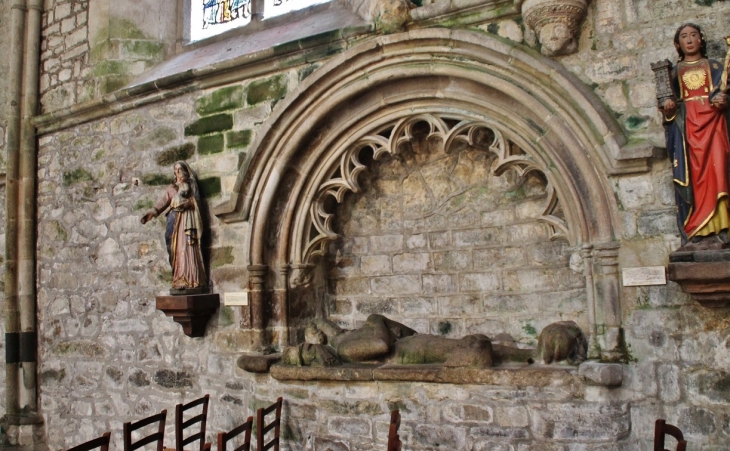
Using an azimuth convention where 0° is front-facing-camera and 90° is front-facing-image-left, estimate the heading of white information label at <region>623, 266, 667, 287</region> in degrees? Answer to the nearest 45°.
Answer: approximately 0°

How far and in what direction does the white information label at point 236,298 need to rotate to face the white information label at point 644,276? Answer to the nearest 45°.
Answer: approximately 45° to its left

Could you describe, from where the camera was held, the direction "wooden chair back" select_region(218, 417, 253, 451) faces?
facing away from the viewer and to the left of the viewer

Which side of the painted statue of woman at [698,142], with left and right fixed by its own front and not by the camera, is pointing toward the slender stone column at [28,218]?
right

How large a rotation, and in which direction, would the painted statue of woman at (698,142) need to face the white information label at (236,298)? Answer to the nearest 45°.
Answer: approximately 90° to its right

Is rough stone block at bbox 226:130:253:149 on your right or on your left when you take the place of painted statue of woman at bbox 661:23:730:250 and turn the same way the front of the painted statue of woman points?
on your right

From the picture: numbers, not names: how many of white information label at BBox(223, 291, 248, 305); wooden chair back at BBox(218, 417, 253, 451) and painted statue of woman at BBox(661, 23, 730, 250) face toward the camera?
2

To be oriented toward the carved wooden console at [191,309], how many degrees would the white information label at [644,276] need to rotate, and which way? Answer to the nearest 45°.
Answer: approximately 90° to its right
